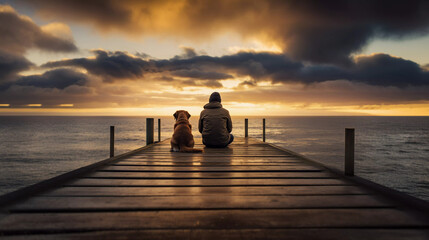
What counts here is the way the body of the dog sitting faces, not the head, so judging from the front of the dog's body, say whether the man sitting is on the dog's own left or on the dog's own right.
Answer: on the dog's own right

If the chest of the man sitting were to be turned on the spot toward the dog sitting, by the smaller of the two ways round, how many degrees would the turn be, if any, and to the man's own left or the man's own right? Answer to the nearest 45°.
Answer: approximately 135° to the man's own left

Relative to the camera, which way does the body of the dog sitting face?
away from the camera

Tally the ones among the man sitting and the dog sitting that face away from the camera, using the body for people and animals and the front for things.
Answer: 2

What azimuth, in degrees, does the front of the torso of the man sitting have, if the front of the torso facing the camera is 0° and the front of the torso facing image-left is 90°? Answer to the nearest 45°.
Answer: approximately 180°
